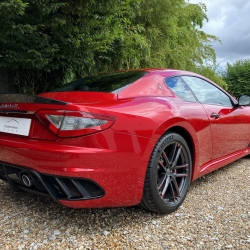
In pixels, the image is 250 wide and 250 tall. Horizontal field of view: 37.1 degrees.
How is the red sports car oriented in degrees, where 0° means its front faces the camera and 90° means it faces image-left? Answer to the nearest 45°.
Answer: approximately 225°
